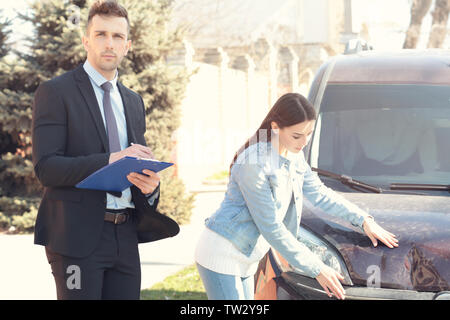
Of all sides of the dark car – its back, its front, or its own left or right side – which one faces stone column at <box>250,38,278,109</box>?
back

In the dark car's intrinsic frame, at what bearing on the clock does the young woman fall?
The young woman is roughly at 1 o'clock from the dark car.

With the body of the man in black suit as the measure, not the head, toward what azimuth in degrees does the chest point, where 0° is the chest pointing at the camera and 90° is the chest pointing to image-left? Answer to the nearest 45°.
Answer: approximately 315°

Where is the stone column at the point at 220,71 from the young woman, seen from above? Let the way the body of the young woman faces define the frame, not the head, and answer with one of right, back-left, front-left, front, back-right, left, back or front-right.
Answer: back-left
